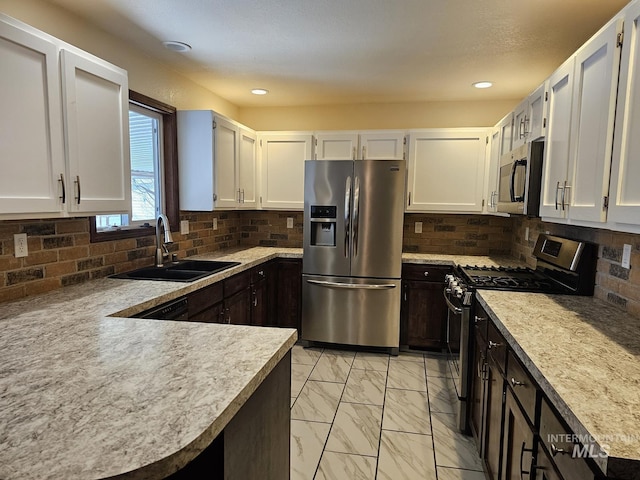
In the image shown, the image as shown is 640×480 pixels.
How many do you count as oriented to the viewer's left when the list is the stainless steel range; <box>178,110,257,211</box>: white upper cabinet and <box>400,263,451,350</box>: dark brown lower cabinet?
1

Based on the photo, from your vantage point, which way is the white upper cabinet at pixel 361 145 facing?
toward the camera

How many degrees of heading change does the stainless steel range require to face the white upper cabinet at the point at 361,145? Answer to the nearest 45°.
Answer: approximately 45° to its right

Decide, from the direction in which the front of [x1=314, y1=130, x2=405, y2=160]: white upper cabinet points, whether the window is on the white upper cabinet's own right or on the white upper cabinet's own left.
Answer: on the white upper cabinet's own right

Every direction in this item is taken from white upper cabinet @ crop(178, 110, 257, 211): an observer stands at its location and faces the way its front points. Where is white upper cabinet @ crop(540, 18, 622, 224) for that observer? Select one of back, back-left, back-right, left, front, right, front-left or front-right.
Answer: front

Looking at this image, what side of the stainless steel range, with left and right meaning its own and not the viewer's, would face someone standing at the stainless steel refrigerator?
front

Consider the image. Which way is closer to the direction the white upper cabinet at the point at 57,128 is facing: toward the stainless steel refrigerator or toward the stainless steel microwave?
the stainless steel microwave

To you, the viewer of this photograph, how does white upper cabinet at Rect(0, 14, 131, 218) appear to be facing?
facing the viewer and to the right of the viewer

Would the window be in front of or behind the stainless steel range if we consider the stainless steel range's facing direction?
in front

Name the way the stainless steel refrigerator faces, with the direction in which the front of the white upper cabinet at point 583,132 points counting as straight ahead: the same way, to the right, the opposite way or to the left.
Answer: to the left

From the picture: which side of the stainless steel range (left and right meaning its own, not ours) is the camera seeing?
left

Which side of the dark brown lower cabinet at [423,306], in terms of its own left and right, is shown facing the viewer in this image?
front

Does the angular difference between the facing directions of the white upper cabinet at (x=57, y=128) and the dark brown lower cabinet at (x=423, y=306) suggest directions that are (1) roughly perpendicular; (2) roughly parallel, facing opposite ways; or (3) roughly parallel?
roughly perpendicular

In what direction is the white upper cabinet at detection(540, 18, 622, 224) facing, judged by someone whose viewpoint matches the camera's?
facing the viewer and to the left of the viewer

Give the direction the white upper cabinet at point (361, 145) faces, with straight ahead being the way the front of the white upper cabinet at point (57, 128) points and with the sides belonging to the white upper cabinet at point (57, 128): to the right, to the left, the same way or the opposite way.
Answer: to the right
